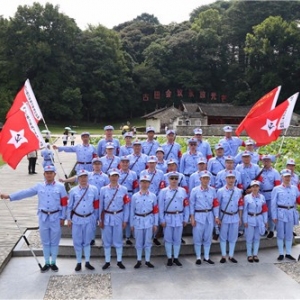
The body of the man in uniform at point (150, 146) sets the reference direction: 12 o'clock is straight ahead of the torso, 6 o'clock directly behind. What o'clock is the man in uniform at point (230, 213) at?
the man in uniform at point (230, 213) is roughly at 11 o'clock from the man in uniform at point (150, 146).

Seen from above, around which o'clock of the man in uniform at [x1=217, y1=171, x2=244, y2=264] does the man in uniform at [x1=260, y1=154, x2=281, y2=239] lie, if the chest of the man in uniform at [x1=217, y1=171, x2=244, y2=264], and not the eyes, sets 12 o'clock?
the man in uniform at [x1=260, y1=154, x2=281, y2=239] is roughly at 7 o'clock from the man in uniform at [x1=217, y1=171, x2=244, y2=264].

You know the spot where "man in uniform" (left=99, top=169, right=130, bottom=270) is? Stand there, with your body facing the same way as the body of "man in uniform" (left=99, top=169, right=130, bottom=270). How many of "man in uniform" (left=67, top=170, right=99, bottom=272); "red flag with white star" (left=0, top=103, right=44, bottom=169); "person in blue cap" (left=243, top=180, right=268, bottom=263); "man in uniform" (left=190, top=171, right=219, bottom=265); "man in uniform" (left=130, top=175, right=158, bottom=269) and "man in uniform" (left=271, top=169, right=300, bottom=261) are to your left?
4

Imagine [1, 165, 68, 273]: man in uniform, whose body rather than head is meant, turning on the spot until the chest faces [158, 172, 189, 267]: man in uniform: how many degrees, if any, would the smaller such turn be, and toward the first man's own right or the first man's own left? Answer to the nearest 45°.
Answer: approximately 90° to the first man's own left

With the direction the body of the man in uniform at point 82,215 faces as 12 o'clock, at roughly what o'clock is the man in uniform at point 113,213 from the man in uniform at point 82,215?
the man in uniform at point 113,213 is roughly at 9 o'clock from the man in uniform at point 82,215.

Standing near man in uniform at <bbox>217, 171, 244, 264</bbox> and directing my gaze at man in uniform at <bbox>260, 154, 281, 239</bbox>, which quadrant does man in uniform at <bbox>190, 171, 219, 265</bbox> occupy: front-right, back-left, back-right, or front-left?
back-left

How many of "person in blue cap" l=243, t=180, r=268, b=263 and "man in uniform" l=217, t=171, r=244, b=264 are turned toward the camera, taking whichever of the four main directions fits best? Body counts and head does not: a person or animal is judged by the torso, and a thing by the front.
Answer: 2

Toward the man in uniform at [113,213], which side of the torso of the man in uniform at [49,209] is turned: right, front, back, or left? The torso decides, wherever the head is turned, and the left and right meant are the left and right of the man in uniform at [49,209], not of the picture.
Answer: left

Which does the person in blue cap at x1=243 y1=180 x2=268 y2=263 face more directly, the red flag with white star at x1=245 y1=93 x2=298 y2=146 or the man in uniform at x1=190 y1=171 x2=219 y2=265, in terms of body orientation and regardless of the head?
the man in uniform
